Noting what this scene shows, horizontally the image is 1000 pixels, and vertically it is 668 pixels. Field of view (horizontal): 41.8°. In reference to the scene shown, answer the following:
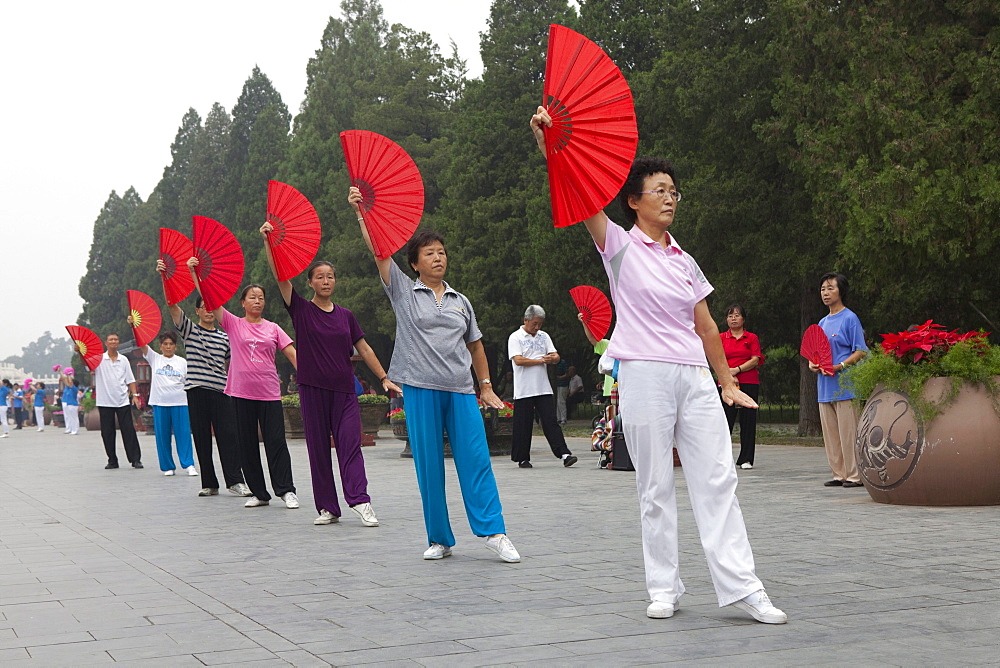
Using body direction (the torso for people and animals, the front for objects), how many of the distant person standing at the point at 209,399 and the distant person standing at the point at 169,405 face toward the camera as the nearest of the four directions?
2

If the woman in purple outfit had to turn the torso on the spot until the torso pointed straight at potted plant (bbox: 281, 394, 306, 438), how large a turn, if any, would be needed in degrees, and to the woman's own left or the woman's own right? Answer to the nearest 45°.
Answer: approximately 180°

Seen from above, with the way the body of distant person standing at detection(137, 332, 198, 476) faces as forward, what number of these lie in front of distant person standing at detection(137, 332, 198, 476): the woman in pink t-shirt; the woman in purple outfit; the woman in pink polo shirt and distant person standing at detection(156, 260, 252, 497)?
4

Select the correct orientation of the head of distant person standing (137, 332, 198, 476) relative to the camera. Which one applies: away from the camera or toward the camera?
toward the camera

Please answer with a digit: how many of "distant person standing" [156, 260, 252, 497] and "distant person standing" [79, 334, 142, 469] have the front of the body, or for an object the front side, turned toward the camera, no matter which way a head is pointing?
2

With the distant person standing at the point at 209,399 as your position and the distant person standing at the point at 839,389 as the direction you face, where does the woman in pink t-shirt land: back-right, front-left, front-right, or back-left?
front-right

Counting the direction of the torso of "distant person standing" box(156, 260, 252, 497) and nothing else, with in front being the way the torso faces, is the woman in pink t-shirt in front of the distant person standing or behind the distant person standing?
in front

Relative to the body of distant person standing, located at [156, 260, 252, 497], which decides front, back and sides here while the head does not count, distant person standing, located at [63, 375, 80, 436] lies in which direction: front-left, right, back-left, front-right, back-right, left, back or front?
back

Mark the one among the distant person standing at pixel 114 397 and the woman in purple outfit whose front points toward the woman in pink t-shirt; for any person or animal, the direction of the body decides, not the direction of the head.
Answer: the distant person standing

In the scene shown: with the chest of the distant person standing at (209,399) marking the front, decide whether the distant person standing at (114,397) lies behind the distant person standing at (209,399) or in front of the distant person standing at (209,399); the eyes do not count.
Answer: behind

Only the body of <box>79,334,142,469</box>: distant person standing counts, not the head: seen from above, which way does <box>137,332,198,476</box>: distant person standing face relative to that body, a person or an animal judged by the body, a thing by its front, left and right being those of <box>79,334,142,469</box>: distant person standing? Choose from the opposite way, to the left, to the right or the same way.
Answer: the same way

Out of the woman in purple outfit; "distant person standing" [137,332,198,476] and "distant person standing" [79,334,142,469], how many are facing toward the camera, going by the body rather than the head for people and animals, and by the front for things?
3

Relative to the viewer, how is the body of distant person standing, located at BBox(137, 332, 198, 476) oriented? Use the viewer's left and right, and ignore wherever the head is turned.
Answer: facing the viewer

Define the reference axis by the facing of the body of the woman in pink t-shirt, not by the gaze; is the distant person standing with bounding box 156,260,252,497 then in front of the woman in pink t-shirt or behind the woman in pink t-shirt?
behind

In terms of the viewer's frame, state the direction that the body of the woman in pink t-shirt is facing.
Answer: toward the camera

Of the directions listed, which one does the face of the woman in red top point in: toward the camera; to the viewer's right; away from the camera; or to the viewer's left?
toward the camera
